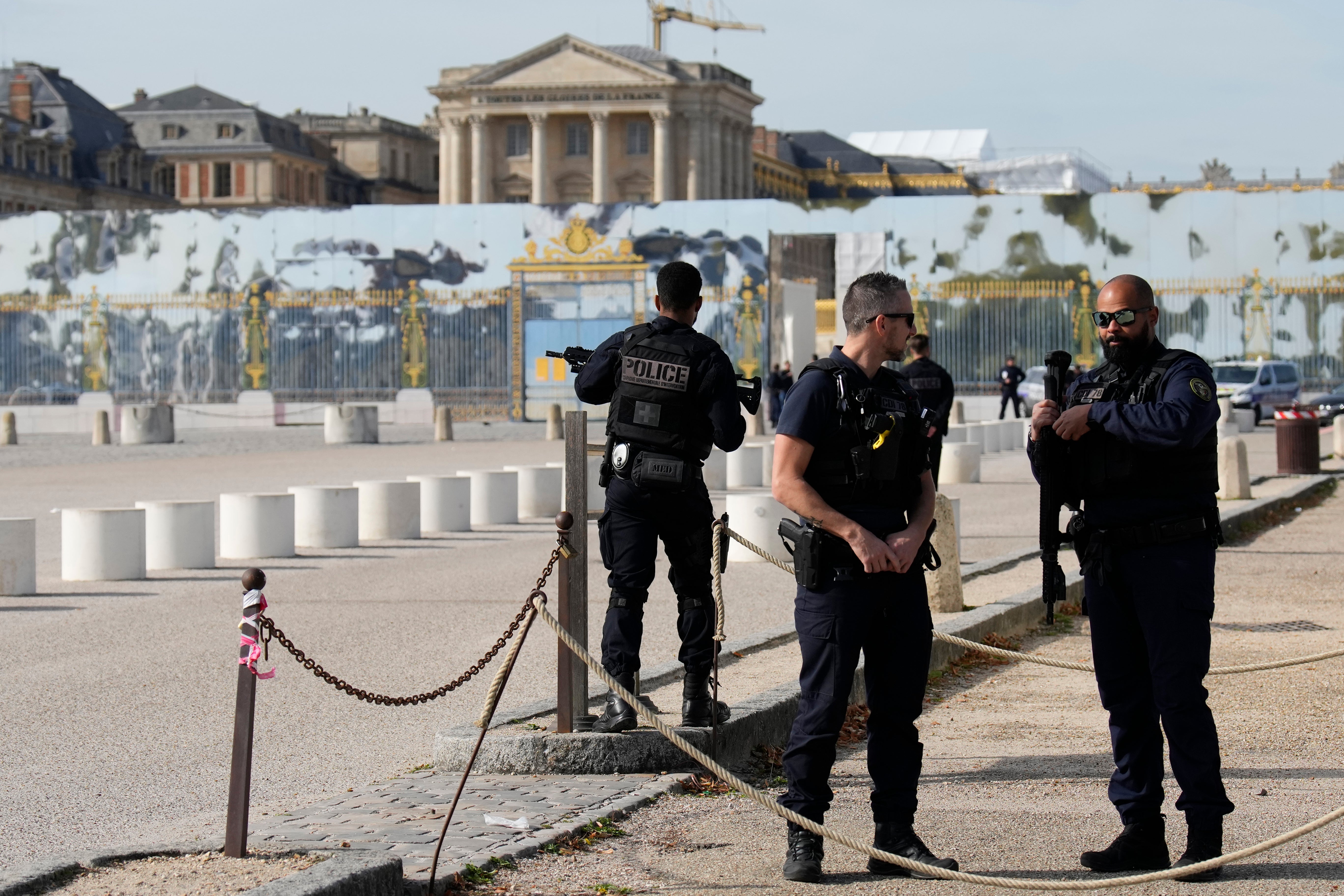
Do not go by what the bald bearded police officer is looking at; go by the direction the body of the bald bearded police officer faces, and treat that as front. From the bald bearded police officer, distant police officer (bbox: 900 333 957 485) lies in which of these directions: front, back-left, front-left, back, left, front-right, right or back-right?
back-right

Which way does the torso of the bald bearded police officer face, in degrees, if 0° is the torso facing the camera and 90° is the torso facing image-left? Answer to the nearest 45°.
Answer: approximately 45°

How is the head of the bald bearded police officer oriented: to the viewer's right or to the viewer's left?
to the viewer's left

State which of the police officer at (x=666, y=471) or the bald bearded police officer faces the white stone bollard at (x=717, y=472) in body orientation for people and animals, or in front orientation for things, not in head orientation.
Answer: the police officer

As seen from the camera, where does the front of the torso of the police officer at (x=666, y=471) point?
away from the camera

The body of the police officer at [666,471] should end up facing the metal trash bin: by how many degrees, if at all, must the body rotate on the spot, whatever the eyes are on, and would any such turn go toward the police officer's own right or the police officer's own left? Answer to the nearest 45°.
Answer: approximately 45° to the police officer's own right

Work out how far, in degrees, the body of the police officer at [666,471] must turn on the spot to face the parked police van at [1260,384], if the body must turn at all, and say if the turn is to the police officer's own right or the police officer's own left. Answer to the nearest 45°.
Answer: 0° — they already face it

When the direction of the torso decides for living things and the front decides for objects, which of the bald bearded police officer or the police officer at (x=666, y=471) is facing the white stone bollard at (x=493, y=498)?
the police officer

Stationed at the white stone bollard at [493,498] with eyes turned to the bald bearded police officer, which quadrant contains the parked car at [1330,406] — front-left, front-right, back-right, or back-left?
back-left

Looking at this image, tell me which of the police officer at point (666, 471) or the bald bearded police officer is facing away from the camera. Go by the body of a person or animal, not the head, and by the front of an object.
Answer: the police officer

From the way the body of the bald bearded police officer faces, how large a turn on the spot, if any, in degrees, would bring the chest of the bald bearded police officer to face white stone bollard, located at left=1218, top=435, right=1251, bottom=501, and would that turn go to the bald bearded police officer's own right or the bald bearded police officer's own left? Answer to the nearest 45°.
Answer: approximately 135° to the bald bearded police officer's own right

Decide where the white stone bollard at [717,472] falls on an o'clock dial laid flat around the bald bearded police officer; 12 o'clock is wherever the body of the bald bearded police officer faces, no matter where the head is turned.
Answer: The white stone bollard is roughly at 4 o'clock from the bald bearded police officer.
